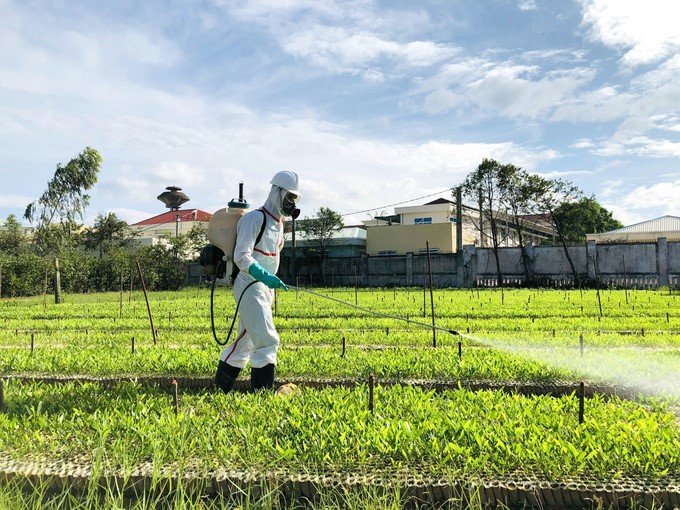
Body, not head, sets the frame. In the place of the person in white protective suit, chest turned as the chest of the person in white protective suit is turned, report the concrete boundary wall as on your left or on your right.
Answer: on your left

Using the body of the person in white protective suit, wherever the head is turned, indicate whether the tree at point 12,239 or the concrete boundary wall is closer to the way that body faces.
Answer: the concrete boundary wall

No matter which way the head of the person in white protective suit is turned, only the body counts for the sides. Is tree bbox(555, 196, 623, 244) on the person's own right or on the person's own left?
on the person's own left

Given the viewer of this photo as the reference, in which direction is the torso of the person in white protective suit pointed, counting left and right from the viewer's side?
facing to the right of the viewer

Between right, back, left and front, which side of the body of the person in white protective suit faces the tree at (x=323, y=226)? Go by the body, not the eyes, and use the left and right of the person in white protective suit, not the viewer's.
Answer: left

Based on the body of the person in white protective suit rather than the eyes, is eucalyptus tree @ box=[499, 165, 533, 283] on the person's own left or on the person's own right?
on the person's own left

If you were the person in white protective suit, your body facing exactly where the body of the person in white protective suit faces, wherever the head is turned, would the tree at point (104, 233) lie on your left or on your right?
on your left

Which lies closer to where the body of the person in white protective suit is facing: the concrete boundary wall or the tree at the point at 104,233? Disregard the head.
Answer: the concrete boundary wall
